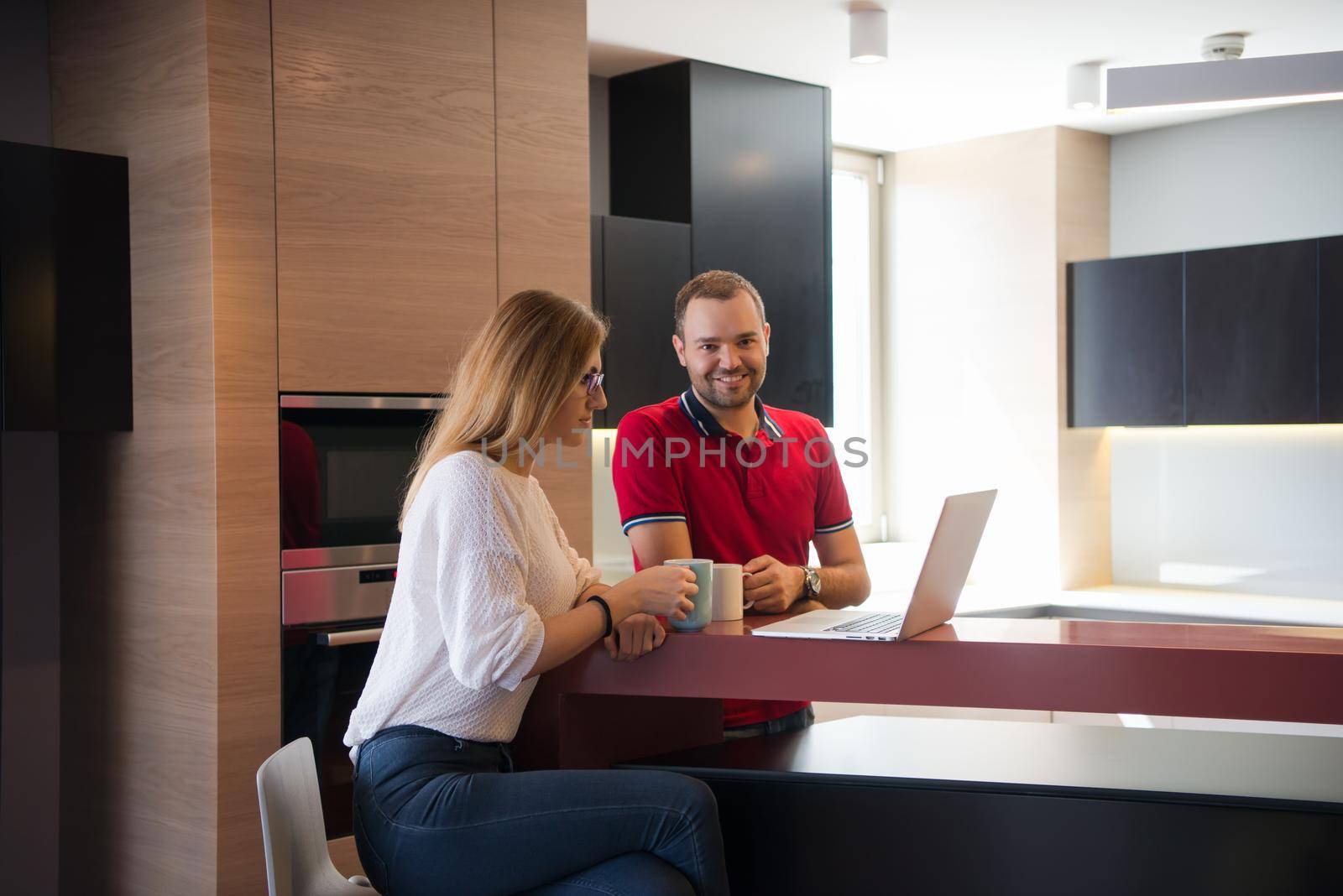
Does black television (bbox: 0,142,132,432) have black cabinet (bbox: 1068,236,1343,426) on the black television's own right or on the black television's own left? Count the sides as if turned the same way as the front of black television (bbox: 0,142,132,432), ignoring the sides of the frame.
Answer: on the black television's own left

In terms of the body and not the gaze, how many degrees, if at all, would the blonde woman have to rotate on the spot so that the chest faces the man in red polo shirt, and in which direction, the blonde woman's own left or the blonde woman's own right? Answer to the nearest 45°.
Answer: approximately 45° to the blonde woman's own left

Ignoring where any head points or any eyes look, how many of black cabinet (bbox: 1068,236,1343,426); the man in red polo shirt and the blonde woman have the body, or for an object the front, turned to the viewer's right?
1

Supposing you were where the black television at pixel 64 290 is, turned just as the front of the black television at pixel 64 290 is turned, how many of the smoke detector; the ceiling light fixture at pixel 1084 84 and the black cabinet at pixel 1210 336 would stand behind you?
0

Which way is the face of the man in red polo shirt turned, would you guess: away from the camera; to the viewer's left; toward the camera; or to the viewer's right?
toward the camera

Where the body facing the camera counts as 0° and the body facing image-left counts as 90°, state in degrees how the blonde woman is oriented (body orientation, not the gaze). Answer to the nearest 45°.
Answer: approximately 270°

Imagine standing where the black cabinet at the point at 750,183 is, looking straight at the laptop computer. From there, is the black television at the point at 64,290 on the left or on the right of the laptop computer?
right

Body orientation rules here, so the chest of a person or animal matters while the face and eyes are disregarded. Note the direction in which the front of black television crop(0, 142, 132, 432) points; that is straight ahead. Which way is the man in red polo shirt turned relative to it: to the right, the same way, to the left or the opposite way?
to the right

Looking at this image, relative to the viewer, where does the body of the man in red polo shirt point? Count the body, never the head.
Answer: toward the camera

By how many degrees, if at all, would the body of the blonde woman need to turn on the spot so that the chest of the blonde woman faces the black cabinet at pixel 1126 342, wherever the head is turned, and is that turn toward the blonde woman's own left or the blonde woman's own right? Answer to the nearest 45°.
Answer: approximately 45° to the blonde woman's own left

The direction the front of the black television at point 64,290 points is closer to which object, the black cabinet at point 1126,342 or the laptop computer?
the laptop computer

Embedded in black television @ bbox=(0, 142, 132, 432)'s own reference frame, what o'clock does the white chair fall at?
The white chair is roughly at 1 o'clock from the black television.

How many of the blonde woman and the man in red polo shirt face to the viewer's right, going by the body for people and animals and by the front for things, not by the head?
1

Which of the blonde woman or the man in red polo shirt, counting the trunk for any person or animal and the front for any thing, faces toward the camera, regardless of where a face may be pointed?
the man in red polo shirt

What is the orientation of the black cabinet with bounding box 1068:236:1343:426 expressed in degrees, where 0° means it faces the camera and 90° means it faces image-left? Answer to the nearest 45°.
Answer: approximately 45°
